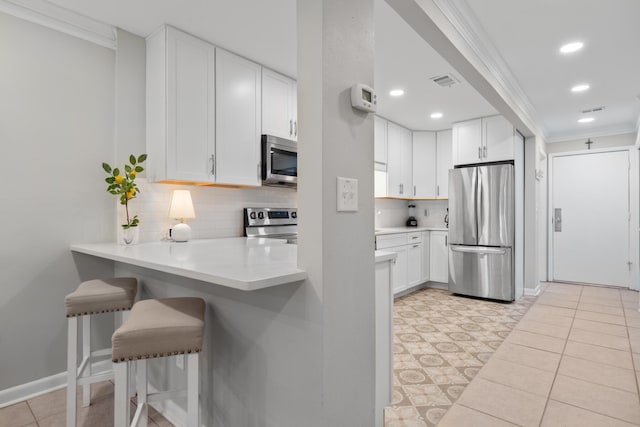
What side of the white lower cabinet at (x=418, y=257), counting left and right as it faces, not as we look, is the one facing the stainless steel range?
right

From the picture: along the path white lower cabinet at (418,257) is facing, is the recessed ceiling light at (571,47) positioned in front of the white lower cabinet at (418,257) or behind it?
in front

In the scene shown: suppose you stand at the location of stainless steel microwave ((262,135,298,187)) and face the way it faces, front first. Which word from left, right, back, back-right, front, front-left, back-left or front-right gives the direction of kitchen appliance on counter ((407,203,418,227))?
left

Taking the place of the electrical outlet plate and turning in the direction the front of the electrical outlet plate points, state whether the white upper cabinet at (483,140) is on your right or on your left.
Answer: on your left

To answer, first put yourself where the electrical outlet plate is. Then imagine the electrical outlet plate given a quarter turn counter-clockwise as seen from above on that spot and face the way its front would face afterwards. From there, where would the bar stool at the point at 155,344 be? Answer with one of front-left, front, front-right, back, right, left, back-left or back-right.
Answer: back-left

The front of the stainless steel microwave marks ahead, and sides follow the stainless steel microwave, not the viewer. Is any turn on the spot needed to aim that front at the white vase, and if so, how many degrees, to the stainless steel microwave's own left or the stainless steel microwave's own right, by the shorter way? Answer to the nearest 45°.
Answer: approximately 90° to the stainless steel microwave's own right

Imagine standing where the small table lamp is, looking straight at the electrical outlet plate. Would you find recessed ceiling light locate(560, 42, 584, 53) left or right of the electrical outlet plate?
left

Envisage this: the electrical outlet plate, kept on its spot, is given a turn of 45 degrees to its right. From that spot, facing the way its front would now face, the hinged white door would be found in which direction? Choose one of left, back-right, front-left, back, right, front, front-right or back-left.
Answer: back-left

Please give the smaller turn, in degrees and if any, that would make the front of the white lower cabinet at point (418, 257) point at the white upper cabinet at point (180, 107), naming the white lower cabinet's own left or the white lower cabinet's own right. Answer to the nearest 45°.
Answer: approximately 90° to the white lower cabinet's own right

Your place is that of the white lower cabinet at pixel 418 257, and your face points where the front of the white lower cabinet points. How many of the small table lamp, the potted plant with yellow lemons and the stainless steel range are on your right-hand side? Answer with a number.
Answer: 3

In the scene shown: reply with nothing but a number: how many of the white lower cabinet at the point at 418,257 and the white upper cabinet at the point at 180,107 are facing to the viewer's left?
0

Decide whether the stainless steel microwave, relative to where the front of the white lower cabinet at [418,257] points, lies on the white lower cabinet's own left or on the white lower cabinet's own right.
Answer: on the white lower cabinet's own right
